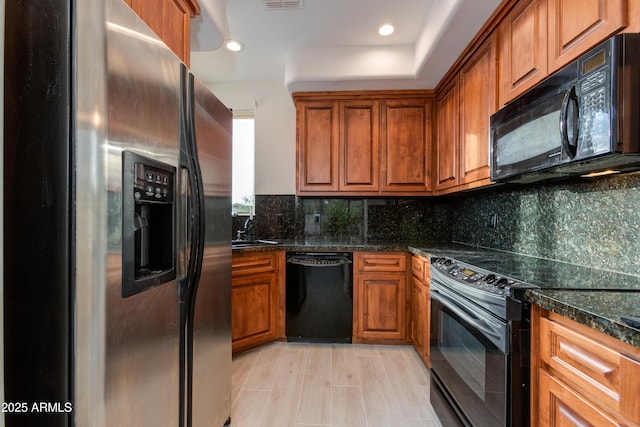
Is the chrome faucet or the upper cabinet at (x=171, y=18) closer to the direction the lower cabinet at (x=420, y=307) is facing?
the chrome faucet

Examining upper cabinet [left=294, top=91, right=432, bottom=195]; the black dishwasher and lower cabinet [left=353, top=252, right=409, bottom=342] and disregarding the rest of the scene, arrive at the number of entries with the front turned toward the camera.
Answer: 3

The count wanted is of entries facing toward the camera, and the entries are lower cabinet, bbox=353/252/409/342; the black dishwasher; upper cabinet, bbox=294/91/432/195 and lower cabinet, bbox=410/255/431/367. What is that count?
3

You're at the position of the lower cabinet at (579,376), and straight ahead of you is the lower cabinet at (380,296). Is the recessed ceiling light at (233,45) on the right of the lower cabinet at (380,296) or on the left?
left

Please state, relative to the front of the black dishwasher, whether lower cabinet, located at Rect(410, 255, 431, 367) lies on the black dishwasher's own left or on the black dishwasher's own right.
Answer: on the black dishwasher's own left

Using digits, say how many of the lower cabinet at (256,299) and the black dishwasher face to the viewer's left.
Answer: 0

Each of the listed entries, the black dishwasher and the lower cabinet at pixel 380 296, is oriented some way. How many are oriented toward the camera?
2

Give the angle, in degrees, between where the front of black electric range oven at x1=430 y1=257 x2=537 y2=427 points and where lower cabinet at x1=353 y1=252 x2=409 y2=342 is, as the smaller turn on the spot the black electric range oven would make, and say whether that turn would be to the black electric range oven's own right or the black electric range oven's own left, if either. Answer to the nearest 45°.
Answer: approximately 90° to the black electric range oven's own right

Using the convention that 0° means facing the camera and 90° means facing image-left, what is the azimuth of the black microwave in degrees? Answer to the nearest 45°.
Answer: approximately 45°

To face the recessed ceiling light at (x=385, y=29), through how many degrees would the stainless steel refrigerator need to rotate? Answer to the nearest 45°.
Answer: approximately 90° to its left
